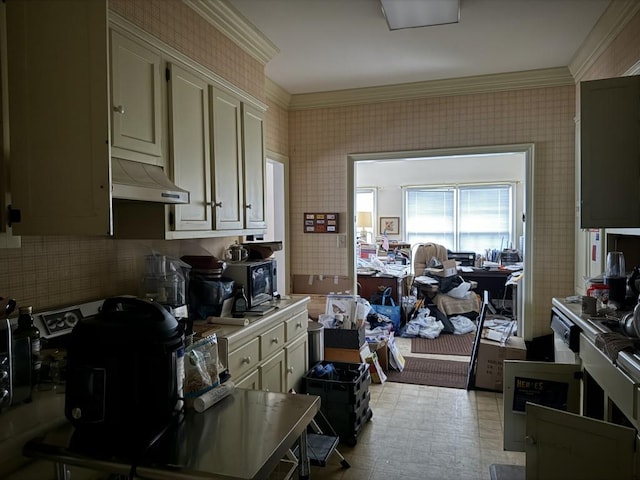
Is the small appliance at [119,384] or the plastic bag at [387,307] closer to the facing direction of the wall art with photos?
the small appliance

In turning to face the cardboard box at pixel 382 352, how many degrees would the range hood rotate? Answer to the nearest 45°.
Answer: approximately 90° to its left

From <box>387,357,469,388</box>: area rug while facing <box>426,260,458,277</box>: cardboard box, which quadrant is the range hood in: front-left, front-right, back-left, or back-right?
back-left

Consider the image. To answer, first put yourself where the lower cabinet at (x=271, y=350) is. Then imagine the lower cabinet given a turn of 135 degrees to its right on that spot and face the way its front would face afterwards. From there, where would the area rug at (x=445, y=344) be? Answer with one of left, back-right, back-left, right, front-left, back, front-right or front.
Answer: back-right

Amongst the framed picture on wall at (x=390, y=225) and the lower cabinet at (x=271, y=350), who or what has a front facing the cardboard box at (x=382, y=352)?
the framed picture on wall

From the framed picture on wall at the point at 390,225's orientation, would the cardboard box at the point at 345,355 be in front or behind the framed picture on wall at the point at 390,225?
in front

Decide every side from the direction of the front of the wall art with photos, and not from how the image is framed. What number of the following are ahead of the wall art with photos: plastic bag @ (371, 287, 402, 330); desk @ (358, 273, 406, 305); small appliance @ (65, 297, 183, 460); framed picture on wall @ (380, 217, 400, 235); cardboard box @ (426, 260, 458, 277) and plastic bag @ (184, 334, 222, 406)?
2

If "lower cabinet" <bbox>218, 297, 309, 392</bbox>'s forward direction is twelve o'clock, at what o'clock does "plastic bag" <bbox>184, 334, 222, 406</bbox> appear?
The plastic bag is roughly at 2 o'clock from the lower cabinet.

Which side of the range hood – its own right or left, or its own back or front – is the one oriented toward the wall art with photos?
left

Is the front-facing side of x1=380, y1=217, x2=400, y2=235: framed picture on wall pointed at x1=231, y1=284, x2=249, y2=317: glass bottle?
yes

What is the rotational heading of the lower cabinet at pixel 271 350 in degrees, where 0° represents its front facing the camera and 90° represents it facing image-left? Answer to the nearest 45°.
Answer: approximately 315°

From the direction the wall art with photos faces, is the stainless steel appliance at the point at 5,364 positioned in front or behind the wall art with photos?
in front

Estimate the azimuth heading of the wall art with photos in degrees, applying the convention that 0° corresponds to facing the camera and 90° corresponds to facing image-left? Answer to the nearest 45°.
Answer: approximately 0°
